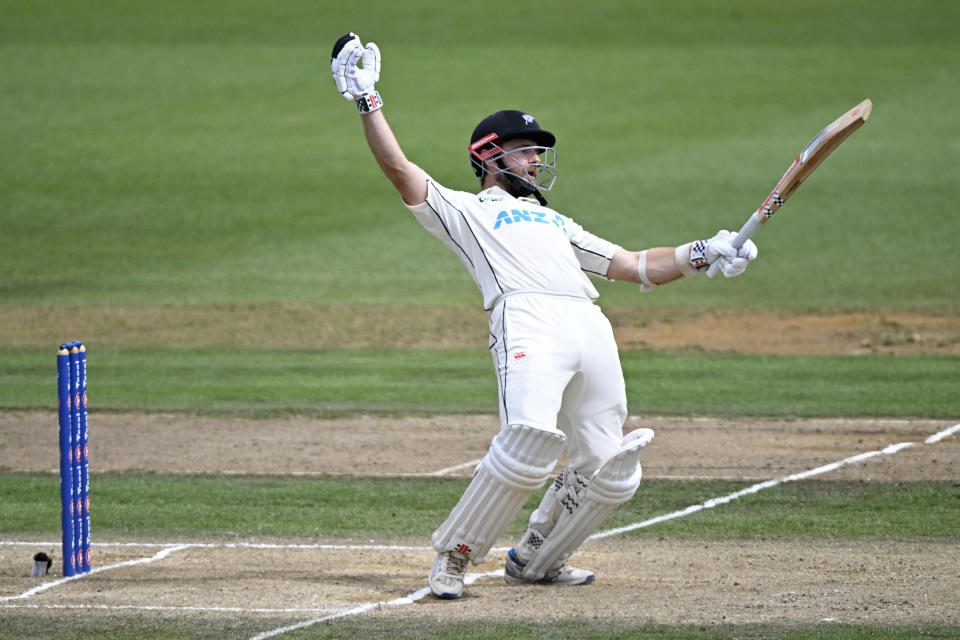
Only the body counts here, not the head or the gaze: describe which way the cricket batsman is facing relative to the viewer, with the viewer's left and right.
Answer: facing the viewer and to the right of the viewer
